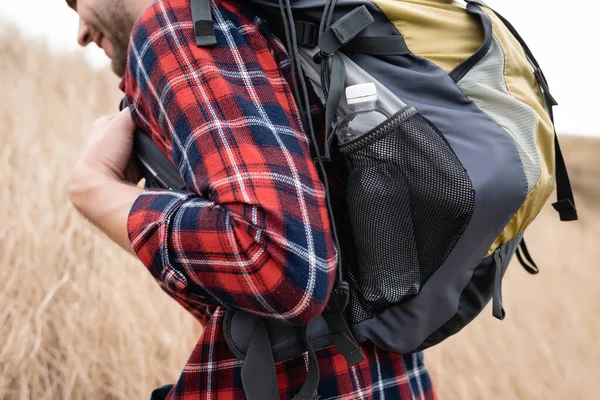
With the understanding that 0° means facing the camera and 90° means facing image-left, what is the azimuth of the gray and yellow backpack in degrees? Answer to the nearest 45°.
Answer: approximately 270°

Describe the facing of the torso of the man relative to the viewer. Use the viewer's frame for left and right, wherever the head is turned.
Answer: facing to the left of the viewer
